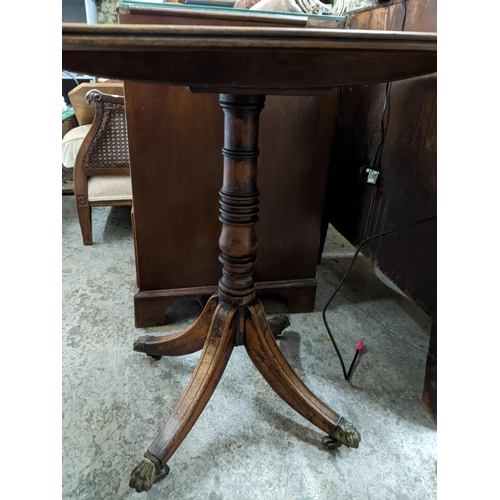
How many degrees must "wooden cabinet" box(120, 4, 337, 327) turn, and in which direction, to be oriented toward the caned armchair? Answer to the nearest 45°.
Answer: approximately 45° to its right

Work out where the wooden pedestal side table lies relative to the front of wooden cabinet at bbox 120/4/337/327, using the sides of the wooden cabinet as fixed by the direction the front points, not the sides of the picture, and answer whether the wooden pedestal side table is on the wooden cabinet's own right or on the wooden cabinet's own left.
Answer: on the wooden cabinet's own left

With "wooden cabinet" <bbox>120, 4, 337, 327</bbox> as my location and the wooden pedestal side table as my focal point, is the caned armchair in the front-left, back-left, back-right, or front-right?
back-right
